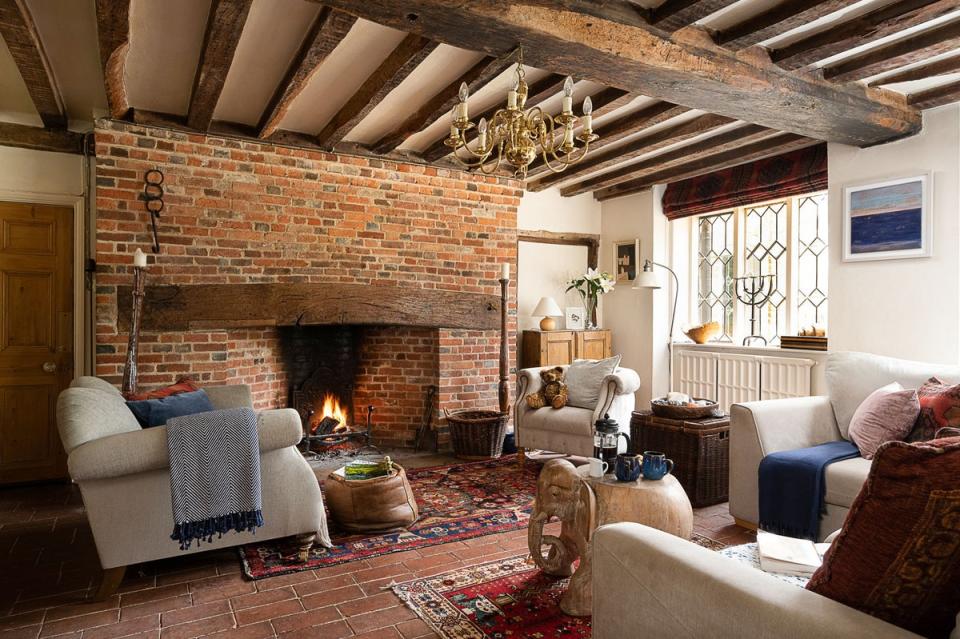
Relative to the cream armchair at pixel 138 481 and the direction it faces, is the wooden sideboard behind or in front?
in front

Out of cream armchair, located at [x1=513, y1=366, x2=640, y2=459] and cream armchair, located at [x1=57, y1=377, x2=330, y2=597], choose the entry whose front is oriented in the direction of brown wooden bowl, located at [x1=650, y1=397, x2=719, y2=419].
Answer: cream armchair, located at [x1=57, y1=377, x2=330, y2=597]

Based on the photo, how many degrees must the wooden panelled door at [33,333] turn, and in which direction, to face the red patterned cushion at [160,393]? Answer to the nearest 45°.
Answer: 0° — it already faces it

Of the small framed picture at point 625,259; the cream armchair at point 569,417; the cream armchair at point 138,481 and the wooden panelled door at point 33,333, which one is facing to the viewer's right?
the cream armchair at point 138,481

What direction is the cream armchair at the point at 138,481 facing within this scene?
to the viewer's right

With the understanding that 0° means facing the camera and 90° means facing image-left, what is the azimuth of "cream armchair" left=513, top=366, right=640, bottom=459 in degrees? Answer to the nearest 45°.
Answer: approximately 45°

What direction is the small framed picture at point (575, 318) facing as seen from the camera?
toward the camera

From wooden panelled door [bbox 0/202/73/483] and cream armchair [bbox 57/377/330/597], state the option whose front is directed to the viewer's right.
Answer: the cream armchair

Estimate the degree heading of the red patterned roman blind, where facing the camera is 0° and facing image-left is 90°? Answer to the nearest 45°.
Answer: approximately 45°

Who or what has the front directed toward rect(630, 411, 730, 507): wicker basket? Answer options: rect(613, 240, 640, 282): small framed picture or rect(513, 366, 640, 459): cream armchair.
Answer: the small framed picture

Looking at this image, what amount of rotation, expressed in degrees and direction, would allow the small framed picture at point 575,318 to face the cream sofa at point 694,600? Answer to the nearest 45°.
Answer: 0° — it already faces it

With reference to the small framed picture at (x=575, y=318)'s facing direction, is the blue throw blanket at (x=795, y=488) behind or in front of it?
in front

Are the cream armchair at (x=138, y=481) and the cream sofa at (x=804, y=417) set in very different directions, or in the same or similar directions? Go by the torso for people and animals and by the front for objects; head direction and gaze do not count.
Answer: very different directions

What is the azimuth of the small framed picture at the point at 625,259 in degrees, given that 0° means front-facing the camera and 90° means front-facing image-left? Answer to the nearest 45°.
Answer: approximately 0°

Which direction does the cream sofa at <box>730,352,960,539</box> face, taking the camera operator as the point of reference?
facing the viewer and to the left of the viewer

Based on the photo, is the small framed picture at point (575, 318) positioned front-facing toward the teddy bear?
yes
